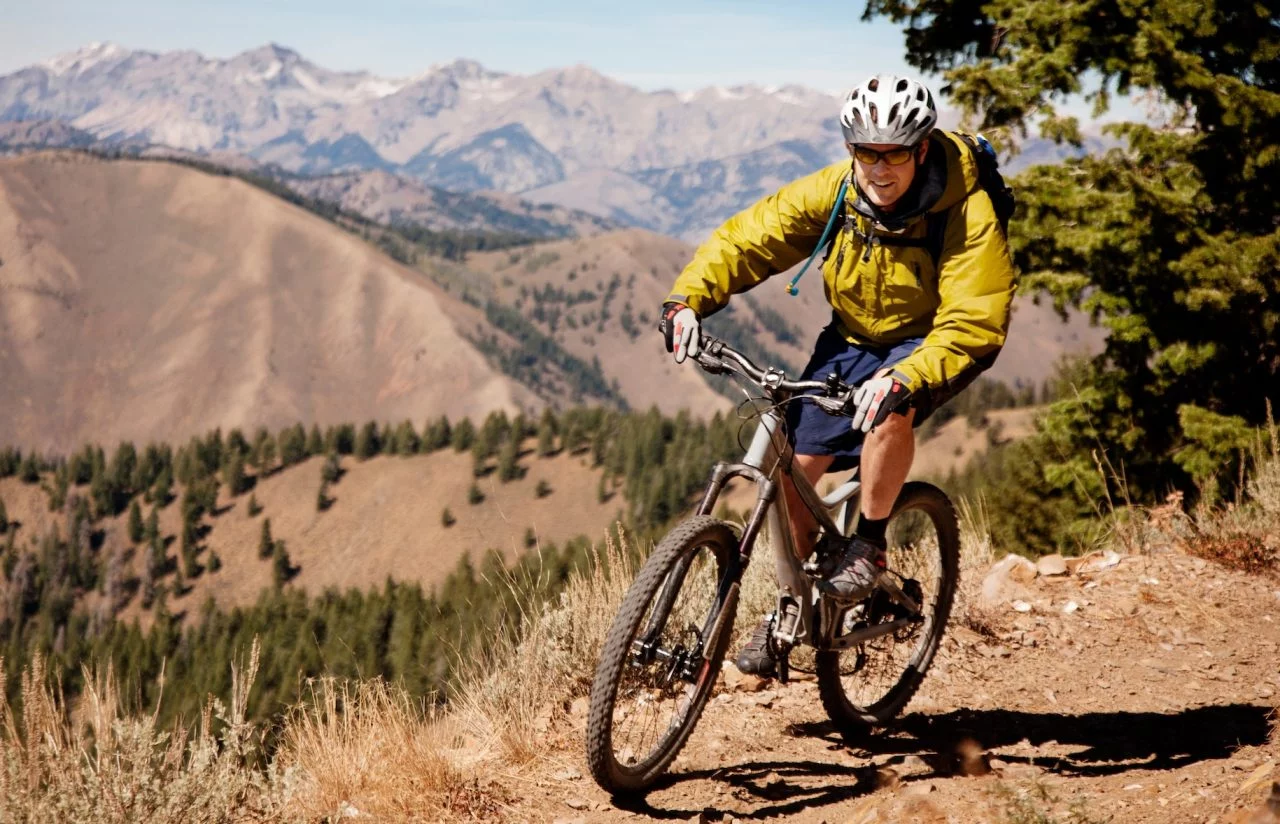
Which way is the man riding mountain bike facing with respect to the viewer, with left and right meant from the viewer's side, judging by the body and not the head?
facing the viewer and to the left of the viewer

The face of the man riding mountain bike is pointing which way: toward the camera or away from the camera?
toward the camera

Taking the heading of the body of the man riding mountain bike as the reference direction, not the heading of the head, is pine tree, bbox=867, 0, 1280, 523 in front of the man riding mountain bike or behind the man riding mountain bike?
behind

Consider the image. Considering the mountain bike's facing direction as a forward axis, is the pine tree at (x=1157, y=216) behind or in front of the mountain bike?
behind
